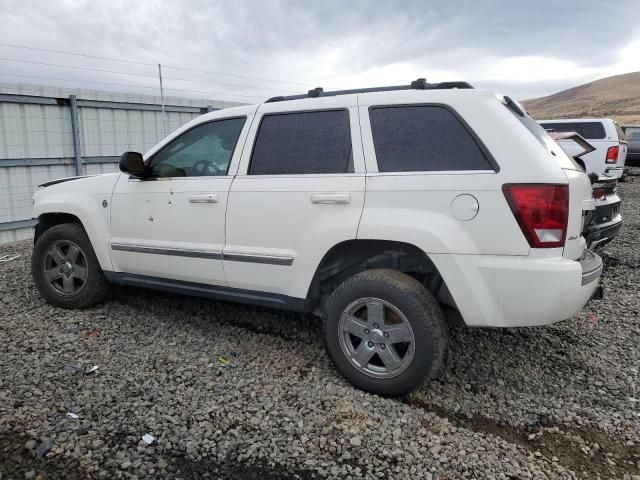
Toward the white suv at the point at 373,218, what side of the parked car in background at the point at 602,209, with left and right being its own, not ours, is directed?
left

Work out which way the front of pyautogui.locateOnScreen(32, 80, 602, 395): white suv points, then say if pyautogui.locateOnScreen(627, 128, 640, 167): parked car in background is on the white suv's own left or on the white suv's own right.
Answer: on the white suv's own right

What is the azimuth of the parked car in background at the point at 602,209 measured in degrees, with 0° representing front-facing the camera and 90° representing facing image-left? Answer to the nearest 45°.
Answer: approximately 135°

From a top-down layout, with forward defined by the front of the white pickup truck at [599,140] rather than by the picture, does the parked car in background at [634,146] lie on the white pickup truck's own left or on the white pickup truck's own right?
on the white pickup truck's own right

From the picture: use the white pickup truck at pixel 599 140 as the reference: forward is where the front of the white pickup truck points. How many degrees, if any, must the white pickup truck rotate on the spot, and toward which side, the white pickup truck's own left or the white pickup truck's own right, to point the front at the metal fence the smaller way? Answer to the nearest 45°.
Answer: approximately 90° to the white pickup truck's own left

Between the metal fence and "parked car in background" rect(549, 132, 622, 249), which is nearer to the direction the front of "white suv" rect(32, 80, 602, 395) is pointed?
the metal fence

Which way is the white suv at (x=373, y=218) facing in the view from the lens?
facing away from the viewer and to the left of the viewer

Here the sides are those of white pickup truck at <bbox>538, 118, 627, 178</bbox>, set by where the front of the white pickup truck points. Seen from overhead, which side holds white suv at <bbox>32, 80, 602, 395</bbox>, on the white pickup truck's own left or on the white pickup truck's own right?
on the white pickup truck's own left

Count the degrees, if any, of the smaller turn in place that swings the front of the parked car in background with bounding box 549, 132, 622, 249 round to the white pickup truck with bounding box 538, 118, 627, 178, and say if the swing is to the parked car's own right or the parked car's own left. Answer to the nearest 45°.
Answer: approximately 45° to the parked car's own right

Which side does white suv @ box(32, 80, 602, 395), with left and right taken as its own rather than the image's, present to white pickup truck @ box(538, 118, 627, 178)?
right

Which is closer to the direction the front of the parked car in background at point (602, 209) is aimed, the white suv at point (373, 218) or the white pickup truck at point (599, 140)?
the white pickup truck

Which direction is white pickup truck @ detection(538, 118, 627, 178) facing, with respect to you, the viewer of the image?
facing away from the viewer and to the left of the viewer
